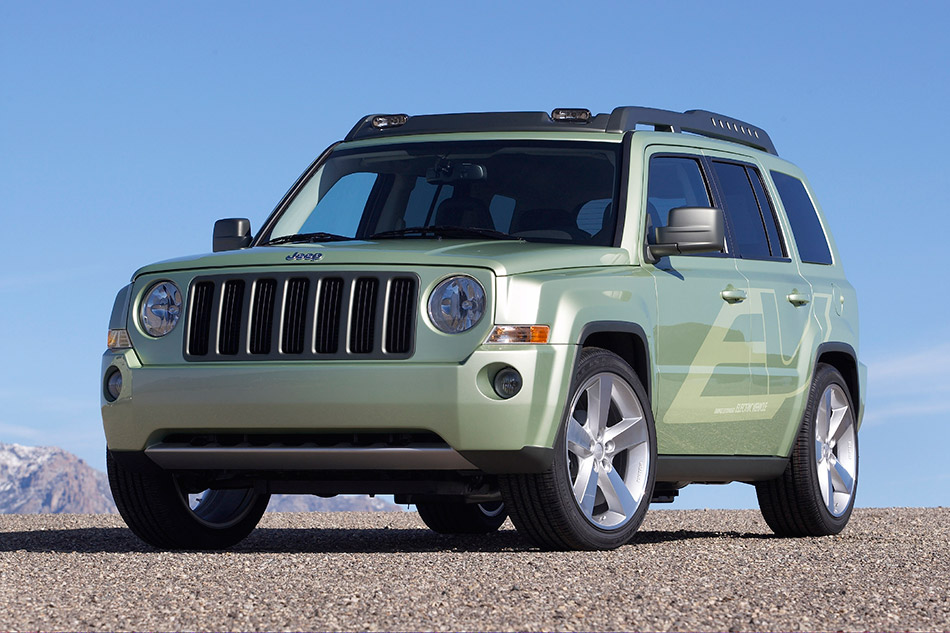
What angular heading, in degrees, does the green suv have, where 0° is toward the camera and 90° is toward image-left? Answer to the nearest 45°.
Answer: approximately 45°
